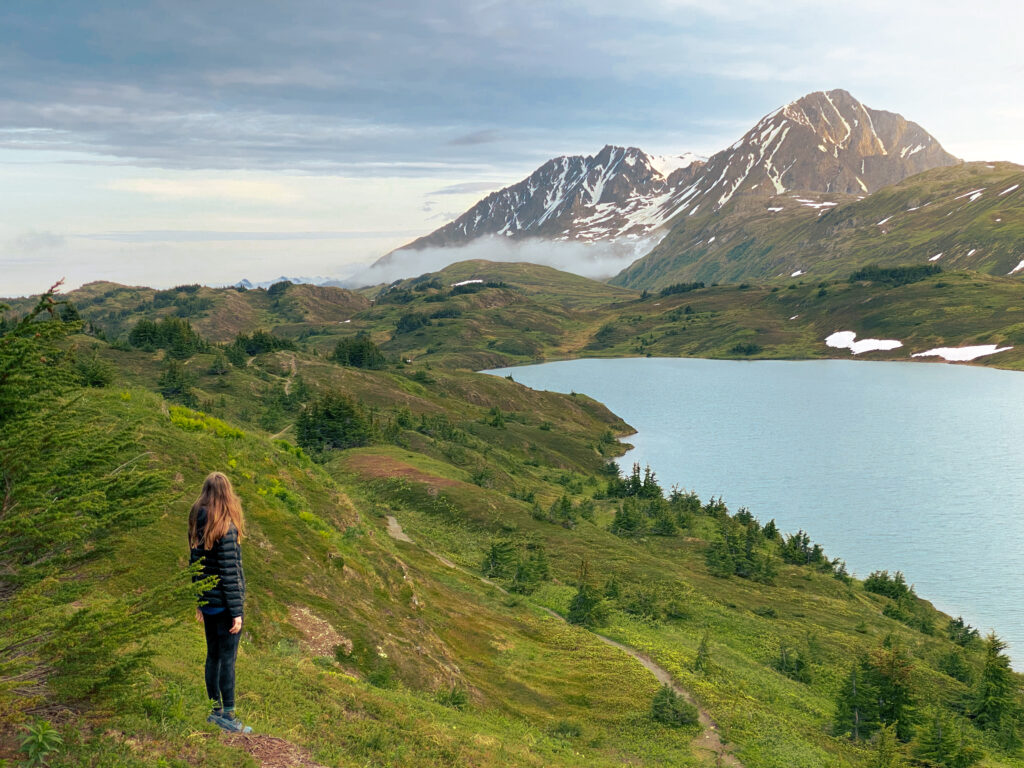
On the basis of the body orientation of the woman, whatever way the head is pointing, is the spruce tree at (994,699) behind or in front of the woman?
in front

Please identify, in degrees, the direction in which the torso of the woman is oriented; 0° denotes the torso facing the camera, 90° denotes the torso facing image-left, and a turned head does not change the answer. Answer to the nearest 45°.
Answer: approximately 225°

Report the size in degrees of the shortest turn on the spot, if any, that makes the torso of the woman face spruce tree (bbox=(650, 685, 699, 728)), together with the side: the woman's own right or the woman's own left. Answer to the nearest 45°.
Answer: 0° — they already face it

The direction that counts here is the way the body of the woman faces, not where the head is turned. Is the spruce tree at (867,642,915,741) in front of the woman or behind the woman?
in front
